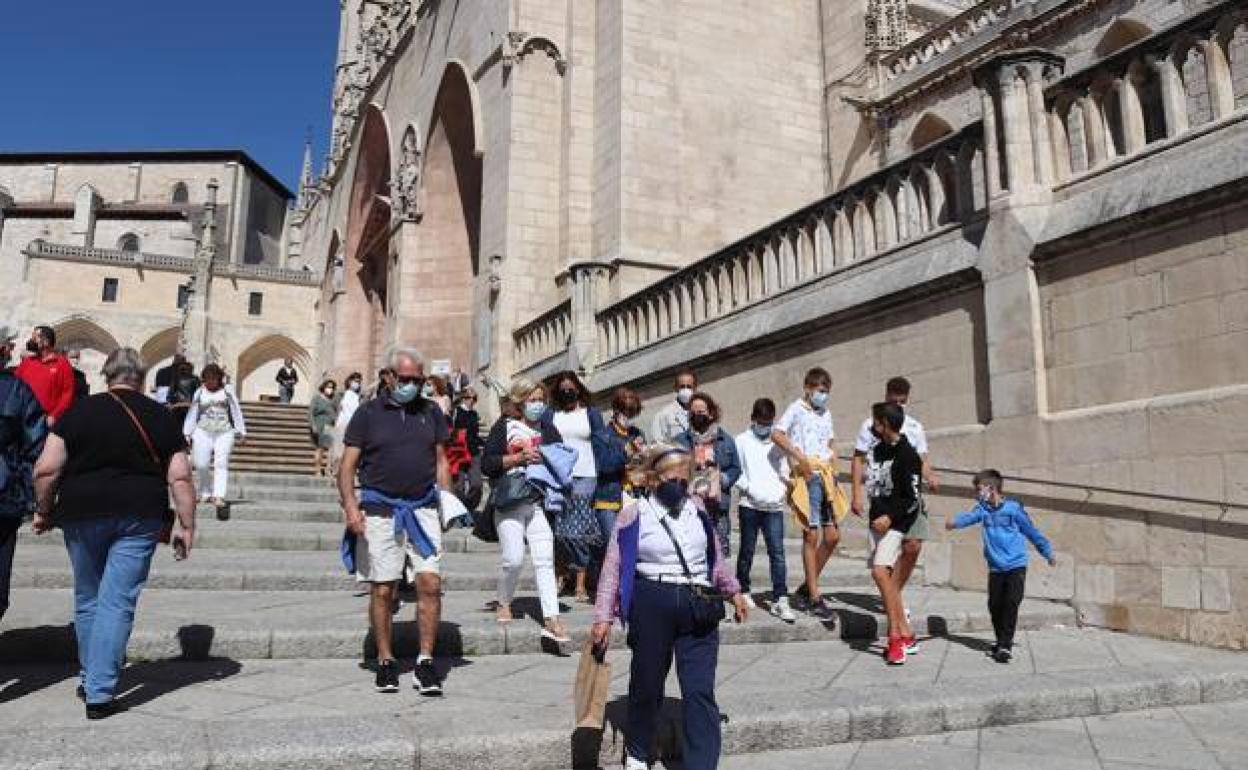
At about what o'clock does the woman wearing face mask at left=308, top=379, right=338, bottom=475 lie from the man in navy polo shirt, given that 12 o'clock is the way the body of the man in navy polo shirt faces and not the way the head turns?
The woman wearing face mask is roughly at 6 o'clock from the man in navy polo shirt.

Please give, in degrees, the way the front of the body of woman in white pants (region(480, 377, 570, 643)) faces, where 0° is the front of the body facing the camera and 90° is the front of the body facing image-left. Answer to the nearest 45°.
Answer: approximately 315°

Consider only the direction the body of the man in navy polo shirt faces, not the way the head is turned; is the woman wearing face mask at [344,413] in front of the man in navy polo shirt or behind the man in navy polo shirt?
behind

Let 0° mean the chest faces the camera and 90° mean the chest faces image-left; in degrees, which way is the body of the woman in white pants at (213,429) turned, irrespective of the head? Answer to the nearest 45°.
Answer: approximately 0°
